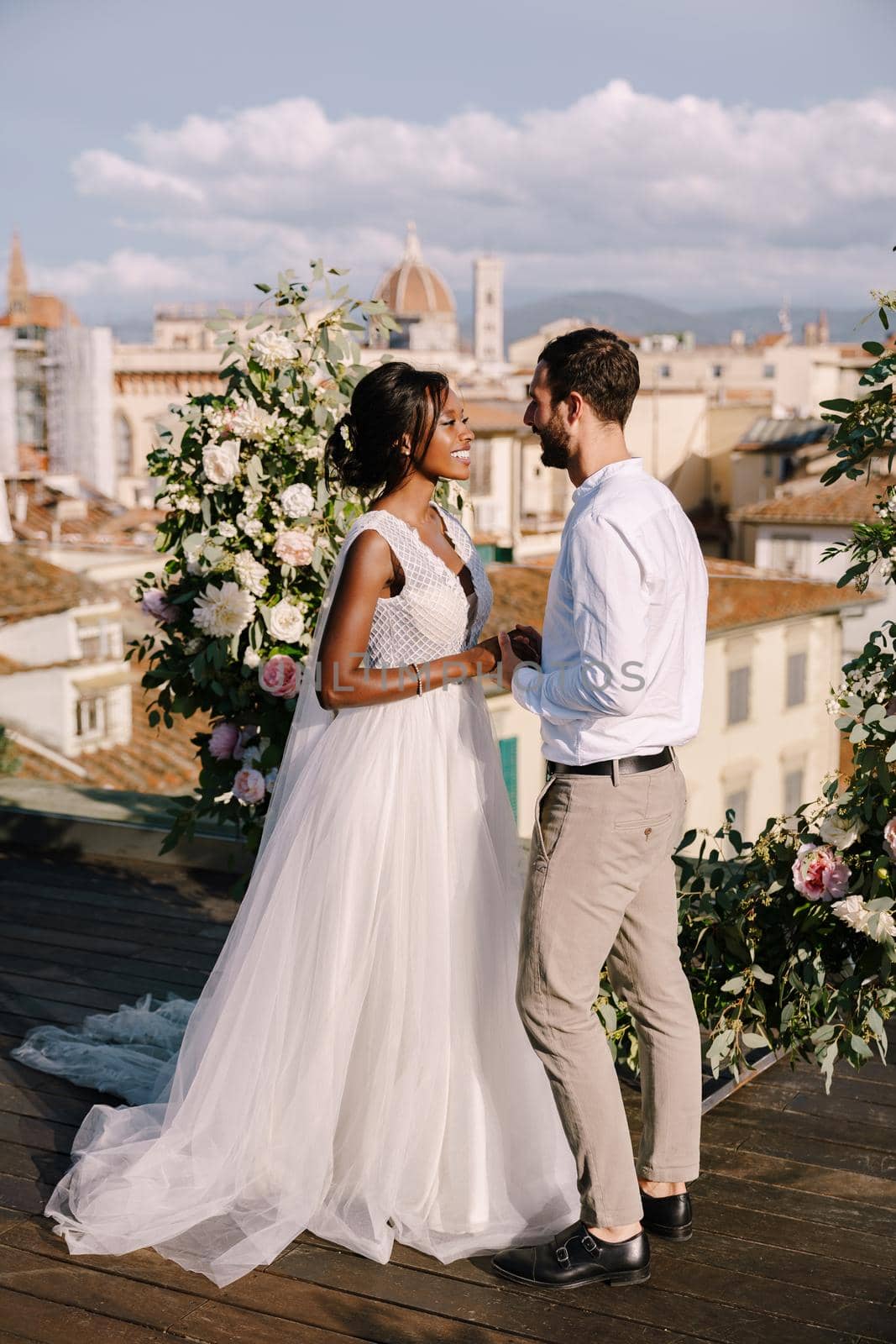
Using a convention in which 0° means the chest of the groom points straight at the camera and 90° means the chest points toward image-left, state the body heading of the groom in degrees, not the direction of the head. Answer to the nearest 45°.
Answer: approximately 135°

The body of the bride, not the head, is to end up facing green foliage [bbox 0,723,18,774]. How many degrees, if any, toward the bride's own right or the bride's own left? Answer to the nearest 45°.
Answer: approximately 135° to the bride's own left

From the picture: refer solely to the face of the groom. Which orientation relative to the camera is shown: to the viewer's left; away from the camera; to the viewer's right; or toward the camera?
to the viewer's left

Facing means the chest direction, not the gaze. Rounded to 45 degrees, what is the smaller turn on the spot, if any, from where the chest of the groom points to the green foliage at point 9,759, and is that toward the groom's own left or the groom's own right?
0° — they already face it

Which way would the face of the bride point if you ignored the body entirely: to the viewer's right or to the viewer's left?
to the viewer's right

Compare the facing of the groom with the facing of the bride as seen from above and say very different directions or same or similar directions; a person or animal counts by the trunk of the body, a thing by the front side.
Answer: very different directions
